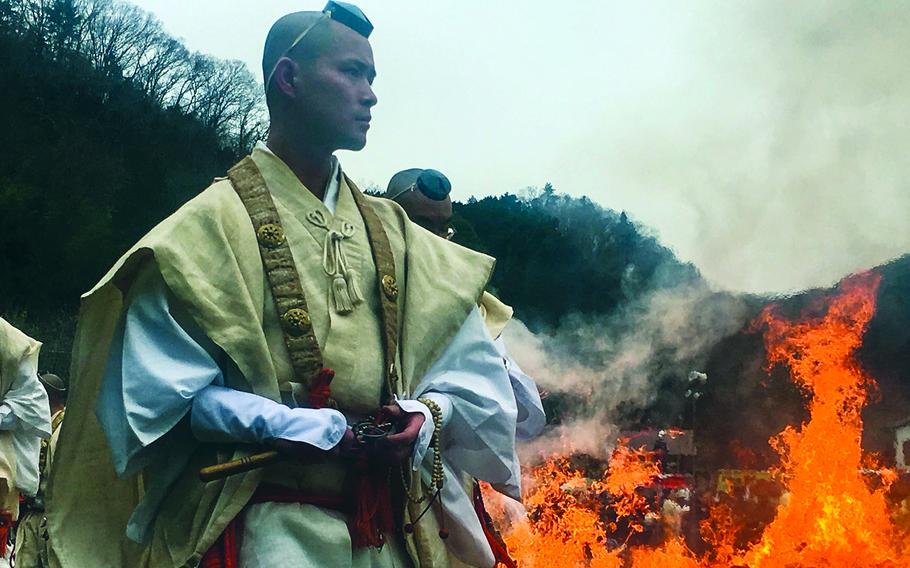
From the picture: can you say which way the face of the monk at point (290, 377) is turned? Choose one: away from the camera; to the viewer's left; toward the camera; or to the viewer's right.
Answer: to the viewer's right

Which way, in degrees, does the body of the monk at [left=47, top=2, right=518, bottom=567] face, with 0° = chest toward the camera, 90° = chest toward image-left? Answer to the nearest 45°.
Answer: approximately 315°

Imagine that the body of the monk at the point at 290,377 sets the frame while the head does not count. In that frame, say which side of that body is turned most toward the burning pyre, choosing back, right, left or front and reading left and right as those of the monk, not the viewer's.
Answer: left
